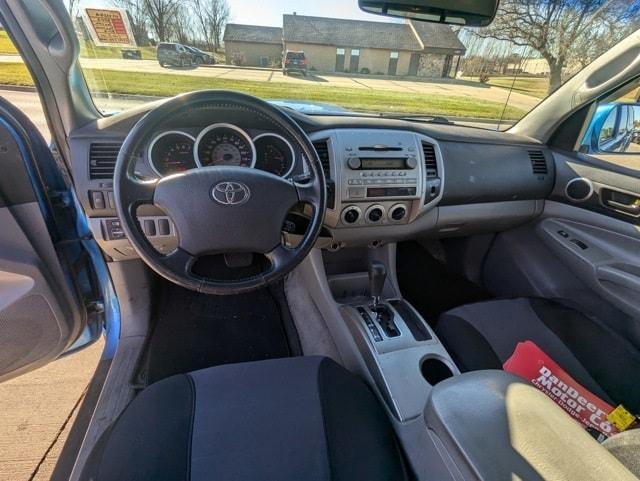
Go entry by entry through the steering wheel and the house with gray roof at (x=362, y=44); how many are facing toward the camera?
2

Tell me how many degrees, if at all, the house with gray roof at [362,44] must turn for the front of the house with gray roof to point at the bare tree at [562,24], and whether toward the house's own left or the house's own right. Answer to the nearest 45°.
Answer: approximately 90° to the house's own left

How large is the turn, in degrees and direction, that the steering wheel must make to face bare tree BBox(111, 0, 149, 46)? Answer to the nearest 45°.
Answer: approximately 180°

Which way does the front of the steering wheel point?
toward the camera

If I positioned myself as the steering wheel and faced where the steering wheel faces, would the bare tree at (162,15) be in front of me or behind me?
behind

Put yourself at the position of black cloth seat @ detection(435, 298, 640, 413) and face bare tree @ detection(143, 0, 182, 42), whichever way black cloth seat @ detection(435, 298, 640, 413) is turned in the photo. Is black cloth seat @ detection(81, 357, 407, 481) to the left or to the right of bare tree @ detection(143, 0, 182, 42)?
left

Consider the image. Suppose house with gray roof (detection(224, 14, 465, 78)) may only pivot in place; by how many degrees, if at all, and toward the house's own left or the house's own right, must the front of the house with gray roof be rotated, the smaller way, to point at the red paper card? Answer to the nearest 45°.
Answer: approximately 45° to the house's own left

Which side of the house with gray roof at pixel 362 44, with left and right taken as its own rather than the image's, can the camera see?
front

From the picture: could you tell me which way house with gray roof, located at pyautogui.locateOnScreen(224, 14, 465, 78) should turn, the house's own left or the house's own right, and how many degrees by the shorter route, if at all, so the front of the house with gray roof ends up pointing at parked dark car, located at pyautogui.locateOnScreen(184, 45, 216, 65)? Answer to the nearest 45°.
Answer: approximately 90° to the house's own right

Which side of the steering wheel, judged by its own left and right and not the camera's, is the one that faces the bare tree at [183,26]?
back

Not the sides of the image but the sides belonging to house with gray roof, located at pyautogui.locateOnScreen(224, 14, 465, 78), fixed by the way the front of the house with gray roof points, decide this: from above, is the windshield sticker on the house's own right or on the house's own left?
on the house's own right

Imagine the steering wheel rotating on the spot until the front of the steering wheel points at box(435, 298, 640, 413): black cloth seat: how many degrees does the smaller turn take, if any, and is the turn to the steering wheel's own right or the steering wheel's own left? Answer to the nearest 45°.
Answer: approximately 90° to the steering wheel's own left
